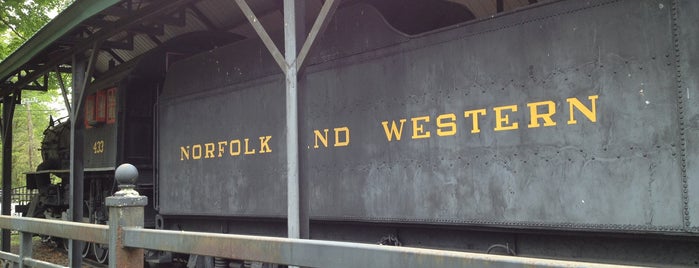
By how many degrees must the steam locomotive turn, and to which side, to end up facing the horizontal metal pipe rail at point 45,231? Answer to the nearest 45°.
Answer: approximately 45° to its left

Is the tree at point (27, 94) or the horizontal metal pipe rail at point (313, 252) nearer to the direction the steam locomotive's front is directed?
the tree

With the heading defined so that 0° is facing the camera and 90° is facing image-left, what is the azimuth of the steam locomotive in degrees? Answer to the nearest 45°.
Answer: approximately 135°

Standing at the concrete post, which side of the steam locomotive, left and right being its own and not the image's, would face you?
left

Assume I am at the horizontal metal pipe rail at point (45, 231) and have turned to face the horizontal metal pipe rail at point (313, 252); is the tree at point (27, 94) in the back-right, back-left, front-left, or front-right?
back-left
